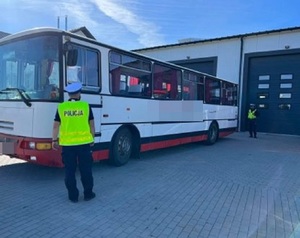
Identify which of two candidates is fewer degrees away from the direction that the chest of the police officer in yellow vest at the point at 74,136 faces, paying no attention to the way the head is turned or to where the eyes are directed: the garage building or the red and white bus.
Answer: the red and white bus

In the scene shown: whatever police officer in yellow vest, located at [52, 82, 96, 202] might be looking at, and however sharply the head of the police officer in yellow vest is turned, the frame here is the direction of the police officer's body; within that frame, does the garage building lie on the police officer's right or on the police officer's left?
on the police officer's right

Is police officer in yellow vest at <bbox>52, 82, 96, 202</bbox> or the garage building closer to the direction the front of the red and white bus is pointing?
the police officer in yellow vest

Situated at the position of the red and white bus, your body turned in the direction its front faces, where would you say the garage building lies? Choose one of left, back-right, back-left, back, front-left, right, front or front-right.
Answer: back

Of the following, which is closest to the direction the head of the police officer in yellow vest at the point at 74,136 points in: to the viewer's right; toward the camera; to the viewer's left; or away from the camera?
away from the camera

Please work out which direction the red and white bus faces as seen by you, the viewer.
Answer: facing the viewer and to the left of the viewer

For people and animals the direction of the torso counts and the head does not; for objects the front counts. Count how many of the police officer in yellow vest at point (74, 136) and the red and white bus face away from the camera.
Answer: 1

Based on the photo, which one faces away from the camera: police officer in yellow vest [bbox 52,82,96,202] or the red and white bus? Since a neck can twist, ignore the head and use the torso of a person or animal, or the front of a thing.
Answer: the police officer in yellow vest

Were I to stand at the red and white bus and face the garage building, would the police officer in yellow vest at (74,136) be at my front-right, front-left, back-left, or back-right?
back-right

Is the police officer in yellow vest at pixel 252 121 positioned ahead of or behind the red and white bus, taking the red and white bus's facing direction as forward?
behind

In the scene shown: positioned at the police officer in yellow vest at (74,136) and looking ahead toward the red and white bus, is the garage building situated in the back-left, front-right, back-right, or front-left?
front-right

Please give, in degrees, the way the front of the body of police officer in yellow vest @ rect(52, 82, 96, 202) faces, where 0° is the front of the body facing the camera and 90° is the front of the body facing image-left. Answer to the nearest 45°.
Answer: approximately 180°
